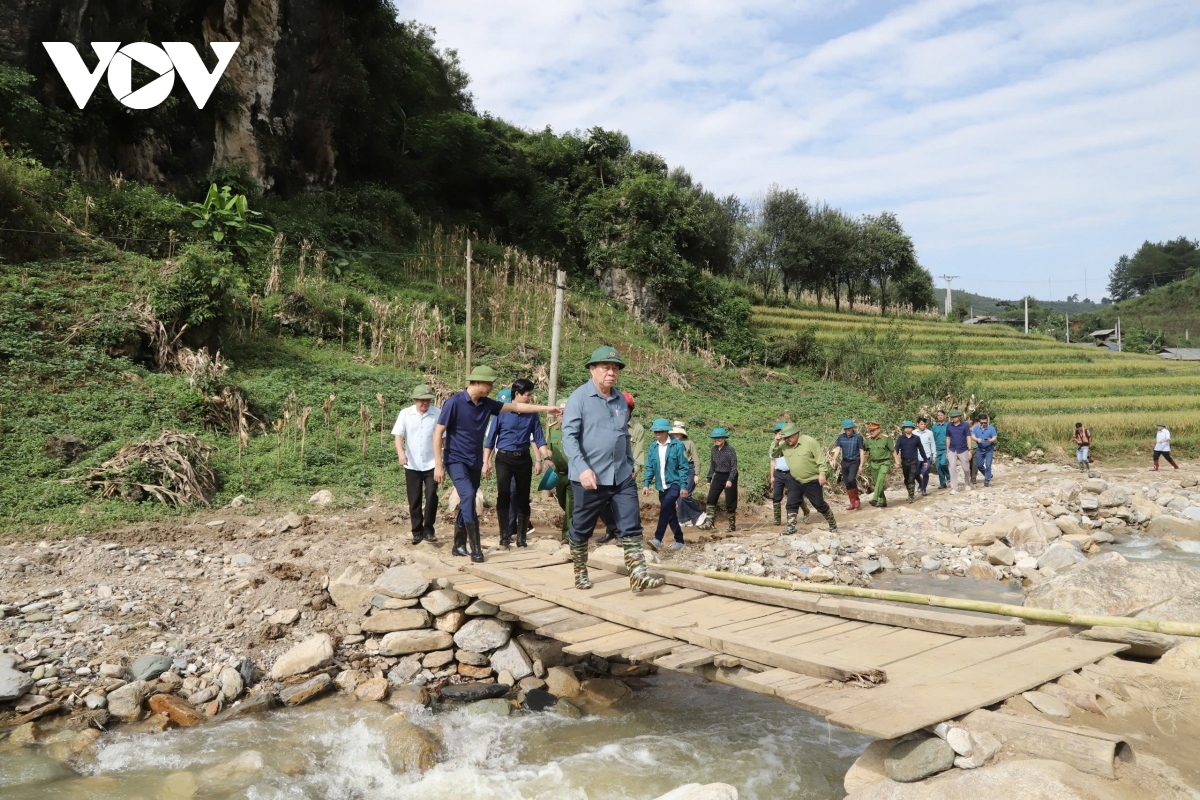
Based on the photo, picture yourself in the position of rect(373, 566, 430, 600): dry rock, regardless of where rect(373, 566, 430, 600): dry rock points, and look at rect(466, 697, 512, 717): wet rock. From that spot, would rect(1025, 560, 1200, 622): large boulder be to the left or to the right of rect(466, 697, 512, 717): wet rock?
left

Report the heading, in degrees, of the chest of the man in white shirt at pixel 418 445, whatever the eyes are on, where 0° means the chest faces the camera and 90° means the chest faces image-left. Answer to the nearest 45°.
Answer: approximately 0°

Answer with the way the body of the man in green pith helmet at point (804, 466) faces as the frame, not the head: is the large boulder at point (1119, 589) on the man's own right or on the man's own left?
on the man's own left

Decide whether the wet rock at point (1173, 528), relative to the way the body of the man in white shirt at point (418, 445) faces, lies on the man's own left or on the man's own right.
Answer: on the man's own left

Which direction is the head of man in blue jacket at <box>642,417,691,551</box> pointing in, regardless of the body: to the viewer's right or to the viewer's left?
to the viewer's left

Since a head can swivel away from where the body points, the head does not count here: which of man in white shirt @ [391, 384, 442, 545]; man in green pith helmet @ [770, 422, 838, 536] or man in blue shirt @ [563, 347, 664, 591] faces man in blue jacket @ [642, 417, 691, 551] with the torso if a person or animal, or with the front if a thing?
the man in green pith helmet
